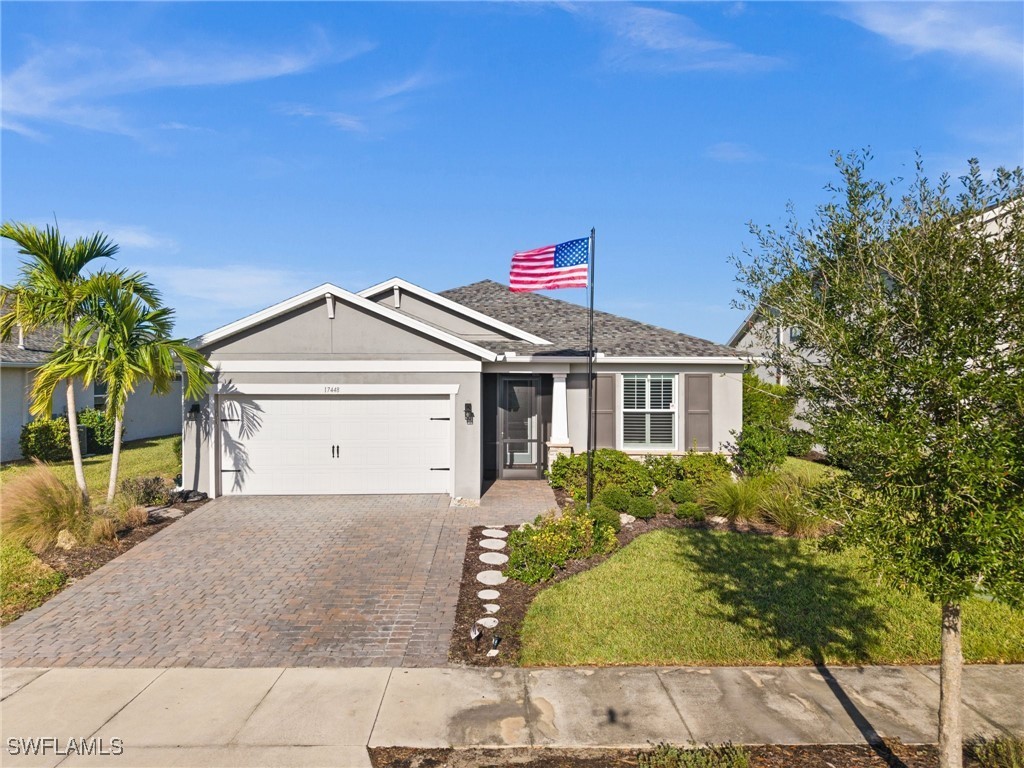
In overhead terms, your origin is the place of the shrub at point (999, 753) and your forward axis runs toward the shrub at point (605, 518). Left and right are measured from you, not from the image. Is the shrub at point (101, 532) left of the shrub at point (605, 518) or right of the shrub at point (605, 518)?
left

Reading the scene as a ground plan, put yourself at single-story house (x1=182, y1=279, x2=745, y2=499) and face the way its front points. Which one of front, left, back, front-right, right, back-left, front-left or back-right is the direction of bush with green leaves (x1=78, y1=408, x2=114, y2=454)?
back-right

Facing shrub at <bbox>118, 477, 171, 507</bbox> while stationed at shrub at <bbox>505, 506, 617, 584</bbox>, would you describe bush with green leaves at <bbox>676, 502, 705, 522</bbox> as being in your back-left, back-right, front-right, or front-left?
back-right

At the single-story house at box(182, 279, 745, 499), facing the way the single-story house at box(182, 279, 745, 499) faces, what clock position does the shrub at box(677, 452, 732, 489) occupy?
The shrub is roughly at 11 o'clock from the single-story house.

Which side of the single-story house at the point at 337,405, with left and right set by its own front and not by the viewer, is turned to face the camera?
front

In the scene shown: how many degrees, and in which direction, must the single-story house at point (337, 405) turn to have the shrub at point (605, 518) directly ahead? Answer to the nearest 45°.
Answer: approximately 45° to its left

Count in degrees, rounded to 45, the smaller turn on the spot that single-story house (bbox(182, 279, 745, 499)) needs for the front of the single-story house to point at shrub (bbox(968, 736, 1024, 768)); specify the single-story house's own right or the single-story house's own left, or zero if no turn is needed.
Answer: approximately 45° to the single-story house's own left

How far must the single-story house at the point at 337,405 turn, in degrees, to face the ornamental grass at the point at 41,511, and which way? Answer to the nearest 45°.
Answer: approximately 45° to its right

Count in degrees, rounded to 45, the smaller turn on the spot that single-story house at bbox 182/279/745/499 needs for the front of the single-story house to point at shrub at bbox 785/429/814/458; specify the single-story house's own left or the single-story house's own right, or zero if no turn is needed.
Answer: approximately 45° to the single-story house's own left

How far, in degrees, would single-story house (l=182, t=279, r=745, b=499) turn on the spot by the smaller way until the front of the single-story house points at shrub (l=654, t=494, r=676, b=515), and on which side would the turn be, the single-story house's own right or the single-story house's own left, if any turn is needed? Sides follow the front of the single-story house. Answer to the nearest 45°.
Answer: approximately 90° to the single-story house's own left

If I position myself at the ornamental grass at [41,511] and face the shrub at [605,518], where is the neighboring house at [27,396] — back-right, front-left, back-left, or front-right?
back-left

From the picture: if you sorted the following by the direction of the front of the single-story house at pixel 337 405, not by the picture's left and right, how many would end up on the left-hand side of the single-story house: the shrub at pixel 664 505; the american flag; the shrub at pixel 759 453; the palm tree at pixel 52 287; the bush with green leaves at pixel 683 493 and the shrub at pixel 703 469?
5

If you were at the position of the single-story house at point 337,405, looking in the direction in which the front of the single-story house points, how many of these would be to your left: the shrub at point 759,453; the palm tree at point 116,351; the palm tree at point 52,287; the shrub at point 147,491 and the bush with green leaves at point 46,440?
1

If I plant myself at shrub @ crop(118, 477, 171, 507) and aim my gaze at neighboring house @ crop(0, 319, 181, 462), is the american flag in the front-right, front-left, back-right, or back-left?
back-right

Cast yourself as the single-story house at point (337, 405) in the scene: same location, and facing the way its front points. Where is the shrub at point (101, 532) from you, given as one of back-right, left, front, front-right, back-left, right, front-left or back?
front-right

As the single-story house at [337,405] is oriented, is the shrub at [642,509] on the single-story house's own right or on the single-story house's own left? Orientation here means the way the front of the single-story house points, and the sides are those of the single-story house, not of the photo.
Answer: on the single-story house's own left

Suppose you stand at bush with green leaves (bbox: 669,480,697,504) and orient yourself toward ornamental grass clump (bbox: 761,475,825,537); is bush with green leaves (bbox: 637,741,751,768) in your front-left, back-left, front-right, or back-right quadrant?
front-right

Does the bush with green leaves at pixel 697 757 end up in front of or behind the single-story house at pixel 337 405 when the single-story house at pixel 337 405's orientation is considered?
in front

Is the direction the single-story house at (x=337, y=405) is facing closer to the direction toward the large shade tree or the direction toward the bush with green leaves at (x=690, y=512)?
the large shade tree

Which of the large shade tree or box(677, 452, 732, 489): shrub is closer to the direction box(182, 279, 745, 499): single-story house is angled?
the large shade tree
